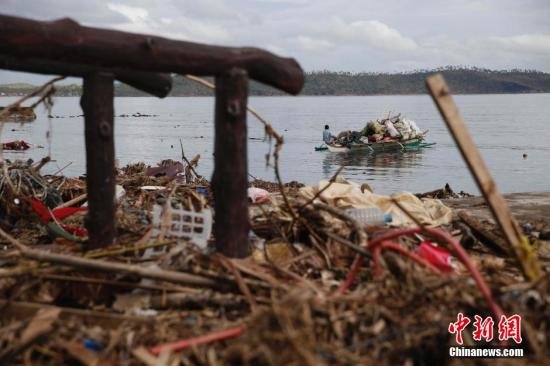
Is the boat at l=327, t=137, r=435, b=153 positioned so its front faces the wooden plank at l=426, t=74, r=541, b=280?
no

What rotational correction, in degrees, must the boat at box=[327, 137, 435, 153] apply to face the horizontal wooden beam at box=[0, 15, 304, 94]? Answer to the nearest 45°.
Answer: approximately 90° to its right

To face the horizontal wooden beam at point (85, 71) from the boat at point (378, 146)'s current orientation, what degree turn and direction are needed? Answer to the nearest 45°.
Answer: approximately 90° to its right

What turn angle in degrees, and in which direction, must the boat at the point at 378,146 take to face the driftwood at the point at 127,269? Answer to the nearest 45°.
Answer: approximately 90° to its right

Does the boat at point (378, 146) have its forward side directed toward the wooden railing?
no

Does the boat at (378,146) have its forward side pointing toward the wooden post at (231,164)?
no

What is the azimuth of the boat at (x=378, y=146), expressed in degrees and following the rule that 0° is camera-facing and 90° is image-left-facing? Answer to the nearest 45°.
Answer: approximately 270°
